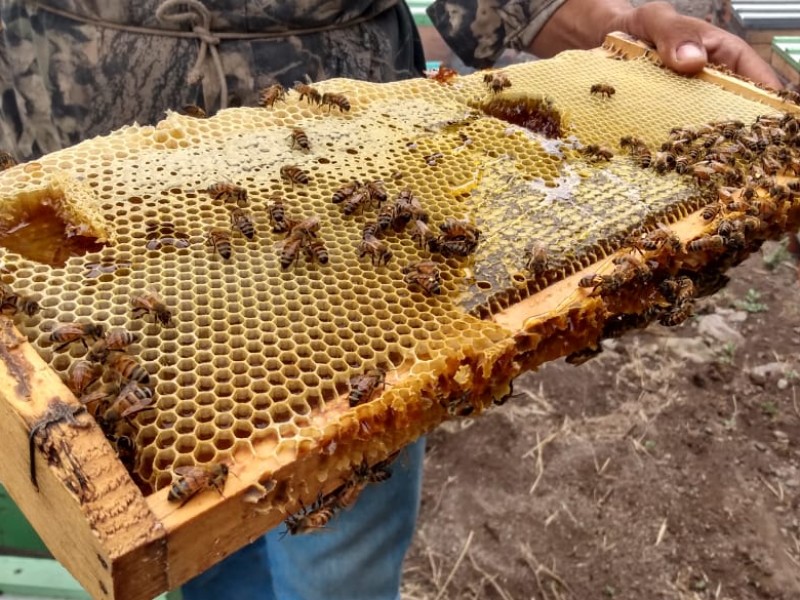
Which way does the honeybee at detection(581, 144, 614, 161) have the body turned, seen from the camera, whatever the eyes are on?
to the viewer's left

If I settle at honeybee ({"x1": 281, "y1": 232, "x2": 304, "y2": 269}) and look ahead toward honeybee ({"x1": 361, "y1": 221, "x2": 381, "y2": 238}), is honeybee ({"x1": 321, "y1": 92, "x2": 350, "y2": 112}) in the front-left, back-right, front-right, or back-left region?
front-left

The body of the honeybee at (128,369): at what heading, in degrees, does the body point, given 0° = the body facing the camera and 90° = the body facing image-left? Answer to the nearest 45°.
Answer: approximately 135°

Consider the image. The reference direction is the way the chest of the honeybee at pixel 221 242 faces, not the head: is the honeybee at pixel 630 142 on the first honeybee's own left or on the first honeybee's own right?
on the first honeybee's own right

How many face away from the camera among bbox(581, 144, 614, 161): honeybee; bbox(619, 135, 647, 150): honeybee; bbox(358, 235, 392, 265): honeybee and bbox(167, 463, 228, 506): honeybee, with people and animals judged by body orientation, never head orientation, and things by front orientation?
0

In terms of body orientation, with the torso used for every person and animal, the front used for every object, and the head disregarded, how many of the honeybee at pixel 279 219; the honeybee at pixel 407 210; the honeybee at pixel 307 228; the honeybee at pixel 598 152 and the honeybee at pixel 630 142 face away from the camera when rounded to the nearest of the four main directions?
2

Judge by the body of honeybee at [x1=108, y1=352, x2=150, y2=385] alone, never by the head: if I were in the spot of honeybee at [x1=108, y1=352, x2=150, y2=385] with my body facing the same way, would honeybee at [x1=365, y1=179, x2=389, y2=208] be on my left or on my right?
on my right

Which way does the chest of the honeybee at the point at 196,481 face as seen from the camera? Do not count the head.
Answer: to the viewer's right

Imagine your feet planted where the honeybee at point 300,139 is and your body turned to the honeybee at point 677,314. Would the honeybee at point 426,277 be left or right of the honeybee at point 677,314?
right

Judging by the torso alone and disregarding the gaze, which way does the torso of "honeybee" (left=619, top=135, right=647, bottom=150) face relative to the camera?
to the viewer's left
